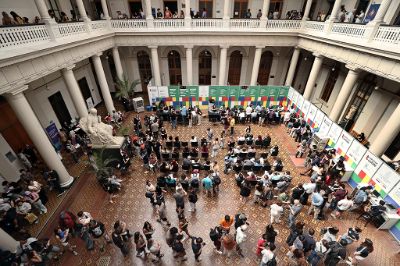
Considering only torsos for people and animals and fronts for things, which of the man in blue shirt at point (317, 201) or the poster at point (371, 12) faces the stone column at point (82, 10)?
the poster

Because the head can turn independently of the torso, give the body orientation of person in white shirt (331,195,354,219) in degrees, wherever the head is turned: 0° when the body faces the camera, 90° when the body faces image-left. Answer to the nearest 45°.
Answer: approximately 225°

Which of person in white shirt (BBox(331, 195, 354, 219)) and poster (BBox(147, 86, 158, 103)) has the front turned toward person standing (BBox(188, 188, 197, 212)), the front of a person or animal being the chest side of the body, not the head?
the poster

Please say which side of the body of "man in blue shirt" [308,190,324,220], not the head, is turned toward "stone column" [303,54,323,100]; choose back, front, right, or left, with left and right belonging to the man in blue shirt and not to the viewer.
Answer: front

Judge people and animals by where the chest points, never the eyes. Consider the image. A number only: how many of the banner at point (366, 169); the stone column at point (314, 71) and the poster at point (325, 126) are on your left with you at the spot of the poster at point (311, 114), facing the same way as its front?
2

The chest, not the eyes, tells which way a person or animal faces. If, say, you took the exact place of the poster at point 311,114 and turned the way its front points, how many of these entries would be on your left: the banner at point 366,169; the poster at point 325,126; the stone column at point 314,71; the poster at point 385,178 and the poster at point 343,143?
4

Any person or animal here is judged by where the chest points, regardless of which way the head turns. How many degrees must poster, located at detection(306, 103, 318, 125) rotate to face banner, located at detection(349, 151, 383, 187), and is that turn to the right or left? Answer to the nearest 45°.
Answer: approximately 90° to its left

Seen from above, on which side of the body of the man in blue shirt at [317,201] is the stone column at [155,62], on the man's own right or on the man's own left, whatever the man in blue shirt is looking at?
on the man's own left

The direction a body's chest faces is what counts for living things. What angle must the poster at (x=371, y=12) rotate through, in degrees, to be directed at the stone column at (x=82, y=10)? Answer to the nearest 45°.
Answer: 0° — it already faces it

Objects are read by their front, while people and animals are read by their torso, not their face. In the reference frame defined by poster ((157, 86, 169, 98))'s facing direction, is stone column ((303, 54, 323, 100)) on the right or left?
on its left

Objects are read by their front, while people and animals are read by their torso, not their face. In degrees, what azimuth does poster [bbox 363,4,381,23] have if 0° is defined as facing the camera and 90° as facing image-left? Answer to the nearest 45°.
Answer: approximately 45°

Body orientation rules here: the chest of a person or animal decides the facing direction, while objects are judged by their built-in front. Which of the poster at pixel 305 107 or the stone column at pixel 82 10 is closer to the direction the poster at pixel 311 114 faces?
the stone column
